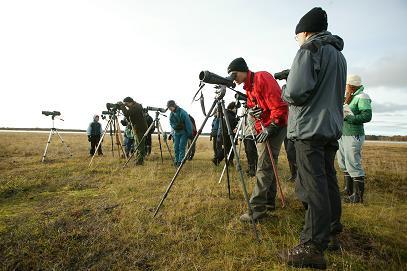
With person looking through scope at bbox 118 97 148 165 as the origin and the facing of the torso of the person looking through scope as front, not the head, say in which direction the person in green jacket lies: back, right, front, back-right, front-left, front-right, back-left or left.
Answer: back-left

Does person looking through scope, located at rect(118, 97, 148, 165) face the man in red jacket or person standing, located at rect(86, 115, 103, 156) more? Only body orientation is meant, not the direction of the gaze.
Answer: the person standing

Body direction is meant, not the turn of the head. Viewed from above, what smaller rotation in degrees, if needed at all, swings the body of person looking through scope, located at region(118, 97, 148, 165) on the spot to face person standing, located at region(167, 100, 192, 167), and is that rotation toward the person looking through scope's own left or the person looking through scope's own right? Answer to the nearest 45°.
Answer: approximately 135° to the person looking through scope's own left

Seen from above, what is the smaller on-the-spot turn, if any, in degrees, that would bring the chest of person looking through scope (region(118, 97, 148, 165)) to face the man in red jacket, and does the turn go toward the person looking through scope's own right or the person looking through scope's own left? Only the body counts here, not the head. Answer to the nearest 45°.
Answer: approximately 90° to the person looking through scope's own left

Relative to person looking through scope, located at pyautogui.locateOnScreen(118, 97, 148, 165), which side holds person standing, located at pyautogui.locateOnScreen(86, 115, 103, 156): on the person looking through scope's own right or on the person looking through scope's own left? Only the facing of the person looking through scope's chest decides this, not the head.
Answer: on the person looking through scope's own right

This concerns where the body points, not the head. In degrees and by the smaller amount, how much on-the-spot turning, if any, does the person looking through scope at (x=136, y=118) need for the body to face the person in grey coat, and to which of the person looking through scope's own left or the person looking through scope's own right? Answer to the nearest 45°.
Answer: approximately 90° to the person looking through scope's own left

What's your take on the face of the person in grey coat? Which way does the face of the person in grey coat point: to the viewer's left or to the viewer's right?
to the viewer's left

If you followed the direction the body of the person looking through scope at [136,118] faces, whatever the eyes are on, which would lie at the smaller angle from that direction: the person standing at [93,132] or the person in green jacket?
the person standing

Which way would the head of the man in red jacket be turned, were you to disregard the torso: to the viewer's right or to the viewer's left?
to the viewer's left

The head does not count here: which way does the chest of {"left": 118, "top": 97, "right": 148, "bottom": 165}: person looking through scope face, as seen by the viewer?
to the viewer's left
